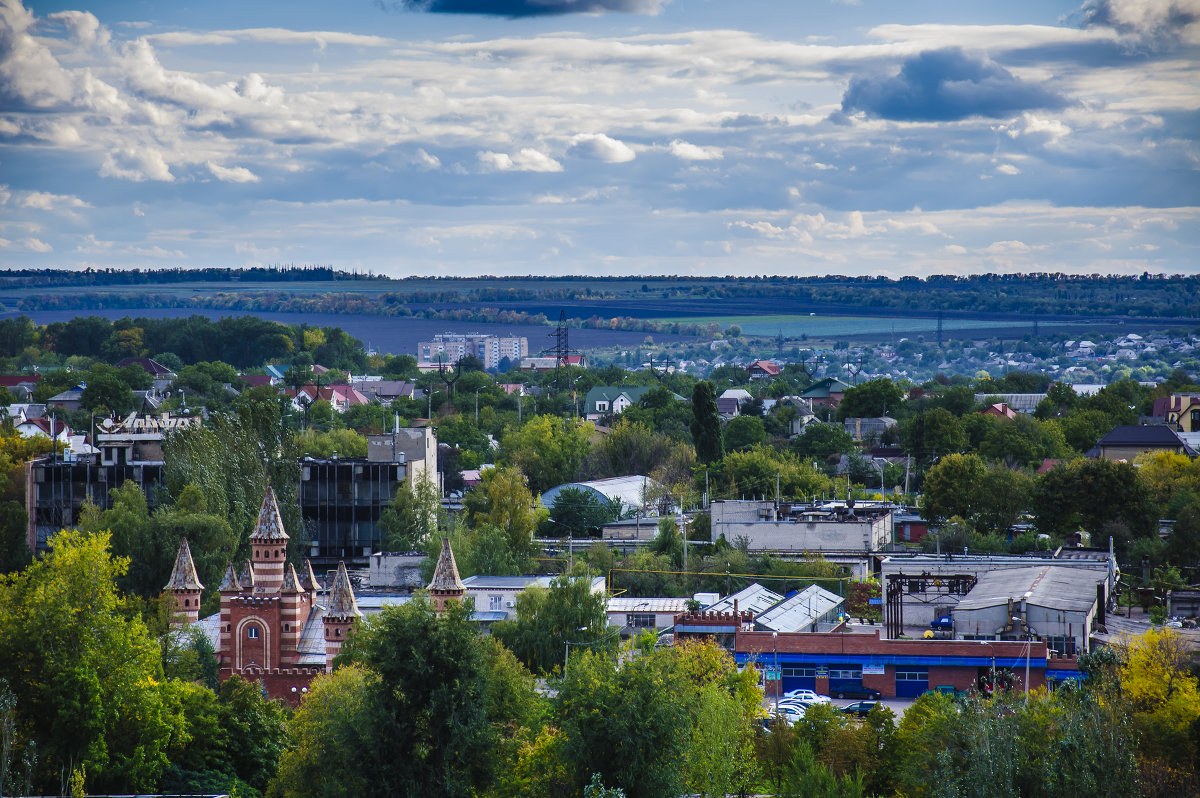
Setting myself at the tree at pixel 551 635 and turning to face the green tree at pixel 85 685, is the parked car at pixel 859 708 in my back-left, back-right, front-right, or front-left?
back-left

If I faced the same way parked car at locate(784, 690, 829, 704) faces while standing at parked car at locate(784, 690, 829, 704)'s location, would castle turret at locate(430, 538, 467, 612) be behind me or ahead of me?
ahead

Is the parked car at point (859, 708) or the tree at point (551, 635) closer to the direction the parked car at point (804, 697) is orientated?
the tree

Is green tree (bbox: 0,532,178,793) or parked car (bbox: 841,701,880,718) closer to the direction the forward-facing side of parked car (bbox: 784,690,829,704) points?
the green tree

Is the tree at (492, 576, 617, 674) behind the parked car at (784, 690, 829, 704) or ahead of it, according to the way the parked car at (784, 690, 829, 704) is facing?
ahead

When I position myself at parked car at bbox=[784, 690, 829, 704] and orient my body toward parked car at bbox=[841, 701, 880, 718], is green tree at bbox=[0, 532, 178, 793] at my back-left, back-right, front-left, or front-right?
back-right

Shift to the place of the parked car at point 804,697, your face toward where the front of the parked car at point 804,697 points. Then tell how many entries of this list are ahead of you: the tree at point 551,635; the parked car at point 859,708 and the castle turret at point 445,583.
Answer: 2

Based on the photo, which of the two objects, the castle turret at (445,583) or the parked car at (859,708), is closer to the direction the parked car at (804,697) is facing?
the castle turret

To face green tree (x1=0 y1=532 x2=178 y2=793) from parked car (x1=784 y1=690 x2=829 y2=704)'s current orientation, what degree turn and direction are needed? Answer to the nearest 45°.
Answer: approximately 45° to its left
